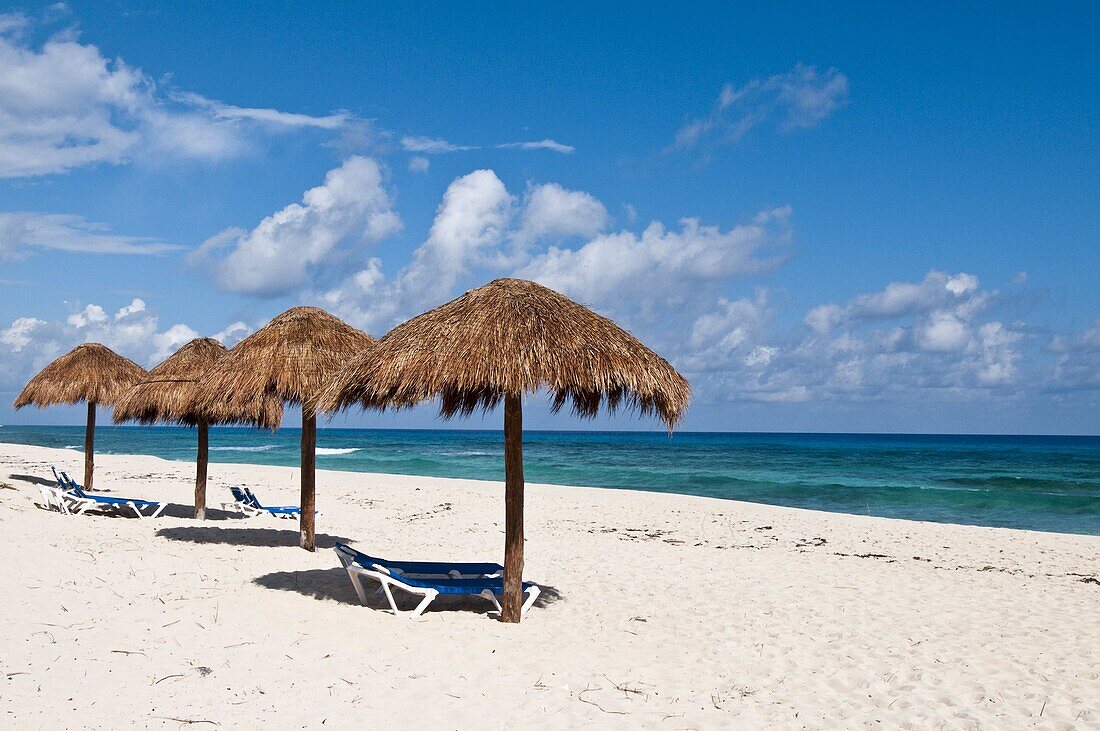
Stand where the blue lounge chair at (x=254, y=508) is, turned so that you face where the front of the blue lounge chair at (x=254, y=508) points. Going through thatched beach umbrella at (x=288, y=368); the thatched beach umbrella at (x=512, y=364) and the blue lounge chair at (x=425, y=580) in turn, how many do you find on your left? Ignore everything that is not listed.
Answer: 0

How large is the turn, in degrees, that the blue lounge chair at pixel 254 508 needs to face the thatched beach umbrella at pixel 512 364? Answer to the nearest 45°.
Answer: approximately 90° to its right

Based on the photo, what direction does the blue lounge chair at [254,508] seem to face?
to the viewer's right

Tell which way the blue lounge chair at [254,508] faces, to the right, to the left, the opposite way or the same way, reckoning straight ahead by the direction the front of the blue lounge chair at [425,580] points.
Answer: the same way

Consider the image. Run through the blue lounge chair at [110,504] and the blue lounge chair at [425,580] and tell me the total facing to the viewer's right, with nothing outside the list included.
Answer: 2

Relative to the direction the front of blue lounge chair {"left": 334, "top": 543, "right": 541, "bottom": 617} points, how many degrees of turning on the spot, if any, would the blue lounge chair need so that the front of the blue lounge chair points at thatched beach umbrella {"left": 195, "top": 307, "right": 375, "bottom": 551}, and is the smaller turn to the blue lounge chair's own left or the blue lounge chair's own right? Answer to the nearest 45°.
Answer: approximately 135° to the blue lounge chair's own left

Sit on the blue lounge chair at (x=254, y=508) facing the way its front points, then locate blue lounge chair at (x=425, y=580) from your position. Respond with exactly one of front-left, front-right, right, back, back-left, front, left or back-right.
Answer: right

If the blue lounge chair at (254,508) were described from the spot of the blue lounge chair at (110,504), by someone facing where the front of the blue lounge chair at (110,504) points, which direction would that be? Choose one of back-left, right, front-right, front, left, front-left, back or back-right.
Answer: front

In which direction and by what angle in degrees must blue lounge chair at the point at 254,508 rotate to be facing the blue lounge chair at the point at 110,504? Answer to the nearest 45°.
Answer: approximately 180°

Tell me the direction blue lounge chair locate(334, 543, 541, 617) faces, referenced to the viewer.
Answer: facing to the right of the viewer

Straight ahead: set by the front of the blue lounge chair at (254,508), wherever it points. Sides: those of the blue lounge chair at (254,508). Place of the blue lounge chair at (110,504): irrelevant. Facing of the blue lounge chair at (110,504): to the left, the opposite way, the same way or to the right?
the same way

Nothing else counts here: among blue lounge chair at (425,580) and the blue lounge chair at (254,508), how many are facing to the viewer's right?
2

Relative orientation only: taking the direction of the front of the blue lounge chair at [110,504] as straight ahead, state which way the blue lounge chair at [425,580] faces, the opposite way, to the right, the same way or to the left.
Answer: the same way

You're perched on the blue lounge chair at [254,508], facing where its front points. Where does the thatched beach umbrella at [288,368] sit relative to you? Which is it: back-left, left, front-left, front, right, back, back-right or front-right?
right

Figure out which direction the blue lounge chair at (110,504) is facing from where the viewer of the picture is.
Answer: facing to the right of the viewer

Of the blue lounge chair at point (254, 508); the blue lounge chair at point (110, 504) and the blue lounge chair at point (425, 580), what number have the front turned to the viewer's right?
3
